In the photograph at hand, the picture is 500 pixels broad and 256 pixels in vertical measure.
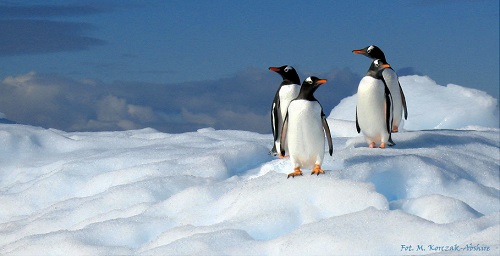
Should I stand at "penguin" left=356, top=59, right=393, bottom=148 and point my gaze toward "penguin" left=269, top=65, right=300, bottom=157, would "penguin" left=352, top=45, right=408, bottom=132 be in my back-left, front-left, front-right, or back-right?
back-right

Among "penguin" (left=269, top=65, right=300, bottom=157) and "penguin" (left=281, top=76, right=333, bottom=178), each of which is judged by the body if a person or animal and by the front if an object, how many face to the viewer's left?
0

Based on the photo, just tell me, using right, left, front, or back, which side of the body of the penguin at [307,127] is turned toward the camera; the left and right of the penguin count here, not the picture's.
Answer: front

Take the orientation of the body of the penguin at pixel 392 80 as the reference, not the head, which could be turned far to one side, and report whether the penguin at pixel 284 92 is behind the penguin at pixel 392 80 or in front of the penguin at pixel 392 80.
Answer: in front

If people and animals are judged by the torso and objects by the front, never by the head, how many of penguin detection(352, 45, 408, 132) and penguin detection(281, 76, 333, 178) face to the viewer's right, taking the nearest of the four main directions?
0

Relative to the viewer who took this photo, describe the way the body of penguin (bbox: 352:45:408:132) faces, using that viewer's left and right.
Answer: facing the viewer and to the left of the viewer

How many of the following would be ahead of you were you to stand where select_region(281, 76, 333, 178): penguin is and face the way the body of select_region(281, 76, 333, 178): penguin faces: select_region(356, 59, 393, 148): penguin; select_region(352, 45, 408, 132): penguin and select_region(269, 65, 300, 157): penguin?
0

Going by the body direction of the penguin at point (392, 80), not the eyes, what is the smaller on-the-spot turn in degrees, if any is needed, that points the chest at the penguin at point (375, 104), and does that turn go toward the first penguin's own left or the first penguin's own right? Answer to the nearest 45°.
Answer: approximately 45° to the first penguin's own left

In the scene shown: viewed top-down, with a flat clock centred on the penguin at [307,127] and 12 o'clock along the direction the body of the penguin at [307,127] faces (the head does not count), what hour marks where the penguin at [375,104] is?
the penguin at [375,104] is roughly at 7 o'clock from the penguin at [307,127].

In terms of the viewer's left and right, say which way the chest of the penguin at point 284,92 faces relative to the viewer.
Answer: facing the viewer and to the right of the viewer

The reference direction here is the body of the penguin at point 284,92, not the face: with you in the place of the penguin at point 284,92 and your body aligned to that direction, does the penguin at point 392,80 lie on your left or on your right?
on your left

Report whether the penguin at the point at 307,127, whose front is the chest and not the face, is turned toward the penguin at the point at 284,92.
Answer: no
